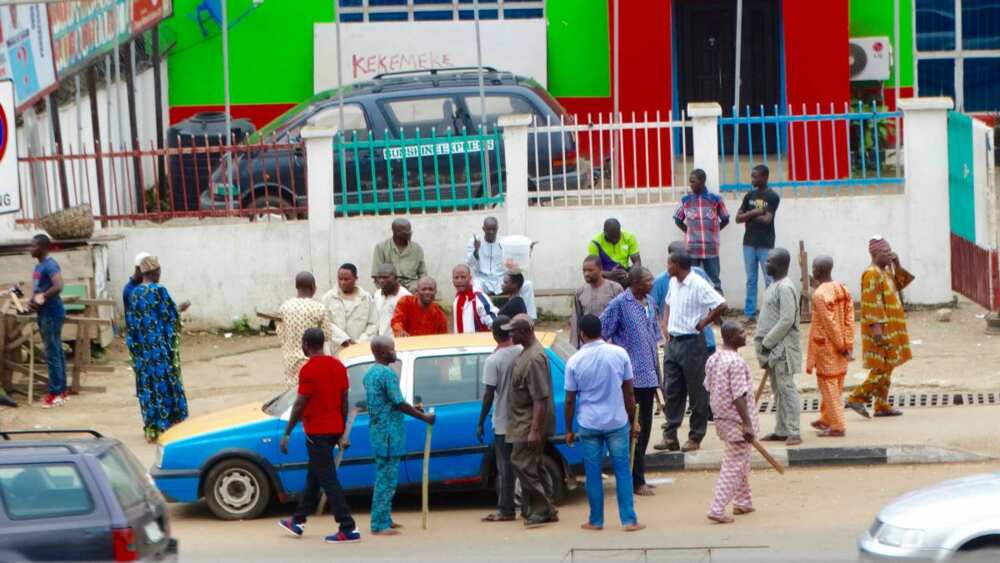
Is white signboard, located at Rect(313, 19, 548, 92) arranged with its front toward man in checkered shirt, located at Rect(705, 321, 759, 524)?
yes

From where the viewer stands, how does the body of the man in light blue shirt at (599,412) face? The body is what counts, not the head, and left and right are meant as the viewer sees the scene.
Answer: facing away from the viewer

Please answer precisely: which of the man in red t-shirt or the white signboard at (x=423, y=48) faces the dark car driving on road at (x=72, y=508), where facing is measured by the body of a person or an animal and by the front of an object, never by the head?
the white signboard

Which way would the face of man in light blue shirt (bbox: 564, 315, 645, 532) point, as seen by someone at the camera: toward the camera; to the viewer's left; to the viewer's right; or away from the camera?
away from the camera

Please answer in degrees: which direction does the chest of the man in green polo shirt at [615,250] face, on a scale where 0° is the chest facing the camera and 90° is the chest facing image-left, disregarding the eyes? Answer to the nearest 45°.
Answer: approximately 0°

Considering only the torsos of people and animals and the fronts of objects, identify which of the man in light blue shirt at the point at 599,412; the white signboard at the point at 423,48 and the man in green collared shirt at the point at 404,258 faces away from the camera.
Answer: the man in light blue shirt

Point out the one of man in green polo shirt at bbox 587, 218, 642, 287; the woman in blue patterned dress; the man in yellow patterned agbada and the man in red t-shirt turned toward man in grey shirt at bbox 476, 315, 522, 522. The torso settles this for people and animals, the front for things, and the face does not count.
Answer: the man in green polo shirt

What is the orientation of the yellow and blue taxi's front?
to the viewer's left

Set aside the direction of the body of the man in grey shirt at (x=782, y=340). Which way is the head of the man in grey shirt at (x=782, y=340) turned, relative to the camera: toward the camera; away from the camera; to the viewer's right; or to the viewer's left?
to the viewer's left

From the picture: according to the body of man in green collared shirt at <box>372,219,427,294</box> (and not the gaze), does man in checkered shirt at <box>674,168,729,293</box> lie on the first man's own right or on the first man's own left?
on the first man's own left

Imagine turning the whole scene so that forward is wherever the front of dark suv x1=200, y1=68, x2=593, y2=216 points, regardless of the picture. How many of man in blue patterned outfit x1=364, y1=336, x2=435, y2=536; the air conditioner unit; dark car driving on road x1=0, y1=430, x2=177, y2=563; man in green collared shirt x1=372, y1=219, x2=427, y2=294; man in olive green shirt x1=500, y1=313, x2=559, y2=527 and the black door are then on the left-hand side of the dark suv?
4

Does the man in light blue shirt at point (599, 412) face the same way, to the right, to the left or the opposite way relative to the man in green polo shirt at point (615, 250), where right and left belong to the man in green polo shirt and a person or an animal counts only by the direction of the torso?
the opposite way
